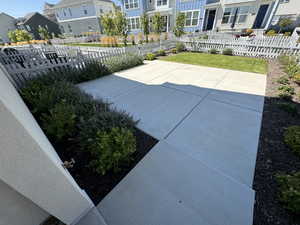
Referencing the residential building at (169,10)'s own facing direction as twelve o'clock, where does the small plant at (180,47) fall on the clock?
The small plant is roughly at 12 o'clock from the residential building.

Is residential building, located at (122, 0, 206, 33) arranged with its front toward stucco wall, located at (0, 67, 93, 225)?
yes

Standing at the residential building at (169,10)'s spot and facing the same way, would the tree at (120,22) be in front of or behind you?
in front

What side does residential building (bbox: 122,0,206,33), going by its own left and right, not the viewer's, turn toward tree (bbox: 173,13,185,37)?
front

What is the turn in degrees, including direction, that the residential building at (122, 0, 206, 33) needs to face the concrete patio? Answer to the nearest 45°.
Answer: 0° — it already faces it

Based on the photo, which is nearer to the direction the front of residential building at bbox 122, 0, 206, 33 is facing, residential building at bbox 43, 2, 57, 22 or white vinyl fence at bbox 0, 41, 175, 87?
the white vinyl fence

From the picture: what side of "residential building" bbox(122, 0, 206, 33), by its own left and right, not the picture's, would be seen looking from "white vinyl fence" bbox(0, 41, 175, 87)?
front

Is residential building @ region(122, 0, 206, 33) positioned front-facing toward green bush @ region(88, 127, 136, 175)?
yes

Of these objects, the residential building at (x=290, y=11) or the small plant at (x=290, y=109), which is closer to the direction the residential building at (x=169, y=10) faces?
the small plant

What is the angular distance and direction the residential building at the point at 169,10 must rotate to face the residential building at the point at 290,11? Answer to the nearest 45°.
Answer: approximately 90° to its left

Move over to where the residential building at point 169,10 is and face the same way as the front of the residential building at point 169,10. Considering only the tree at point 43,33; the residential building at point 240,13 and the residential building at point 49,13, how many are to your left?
1

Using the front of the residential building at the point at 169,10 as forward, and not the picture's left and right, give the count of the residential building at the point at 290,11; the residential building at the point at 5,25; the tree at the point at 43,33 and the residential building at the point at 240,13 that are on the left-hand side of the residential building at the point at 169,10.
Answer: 2
